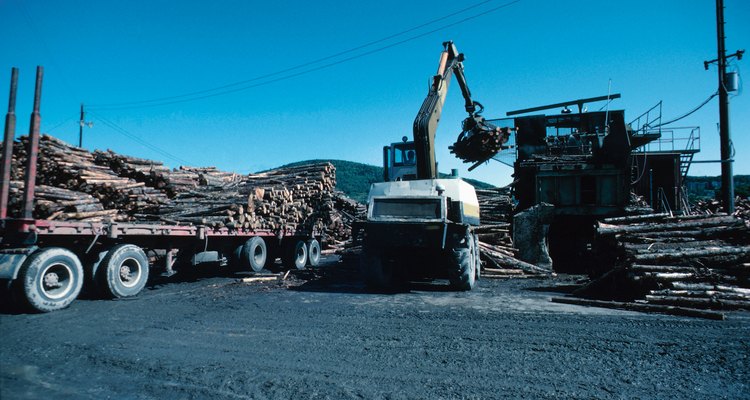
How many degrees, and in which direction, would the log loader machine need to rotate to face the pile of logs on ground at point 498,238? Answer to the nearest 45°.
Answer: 0° — it already faces it

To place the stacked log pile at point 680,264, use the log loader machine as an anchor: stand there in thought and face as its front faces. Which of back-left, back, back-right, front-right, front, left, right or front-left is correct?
front-right

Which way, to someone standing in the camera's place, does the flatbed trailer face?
facing the viewer and to the left of the viewer

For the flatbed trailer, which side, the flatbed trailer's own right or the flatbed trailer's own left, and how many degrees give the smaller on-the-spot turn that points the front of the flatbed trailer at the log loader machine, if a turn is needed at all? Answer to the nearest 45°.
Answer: approximately 135° to the flatbed trailer's own left

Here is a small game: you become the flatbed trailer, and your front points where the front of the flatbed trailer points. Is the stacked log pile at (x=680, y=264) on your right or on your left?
on your left

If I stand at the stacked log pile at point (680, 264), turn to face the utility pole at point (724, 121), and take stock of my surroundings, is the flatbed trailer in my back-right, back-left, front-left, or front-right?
back-left

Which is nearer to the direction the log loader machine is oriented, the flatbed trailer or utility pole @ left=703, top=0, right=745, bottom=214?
the utility pole

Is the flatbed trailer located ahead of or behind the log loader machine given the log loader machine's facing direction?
behind
